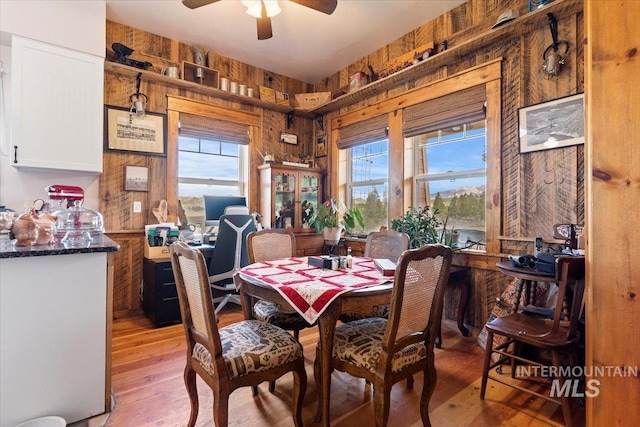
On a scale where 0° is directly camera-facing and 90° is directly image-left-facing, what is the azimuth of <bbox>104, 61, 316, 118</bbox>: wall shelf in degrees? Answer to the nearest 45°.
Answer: approximately 315°

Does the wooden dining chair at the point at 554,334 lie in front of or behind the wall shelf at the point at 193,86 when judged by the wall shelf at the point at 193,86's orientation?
in front

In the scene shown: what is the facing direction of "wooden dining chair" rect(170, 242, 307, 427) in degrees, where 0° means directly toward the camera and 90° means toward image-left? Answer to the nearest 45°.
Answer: approximately 225°

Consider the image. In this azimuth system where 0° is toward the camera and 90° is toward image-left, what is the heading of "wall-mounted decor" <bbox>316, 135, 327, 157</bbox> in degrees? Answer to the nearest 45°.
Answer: approximately 45°

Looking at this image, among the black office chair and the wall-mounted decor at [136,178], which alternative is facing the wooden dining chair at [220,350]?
the wall-mounted decor

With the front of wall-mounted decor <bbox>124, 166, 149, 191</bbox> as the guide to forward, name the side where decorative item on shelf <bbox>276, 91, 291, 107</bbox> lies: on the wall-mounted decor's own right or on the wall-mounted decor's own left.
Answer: on the wall-mounted decor's own left

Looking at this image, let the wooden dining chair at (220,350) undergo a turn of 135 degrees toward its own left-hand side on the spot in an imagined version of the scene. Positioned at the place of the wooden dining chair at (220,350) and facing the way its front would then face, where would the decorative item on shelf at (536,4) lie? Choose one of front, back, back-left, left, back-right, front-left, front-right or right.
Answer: back

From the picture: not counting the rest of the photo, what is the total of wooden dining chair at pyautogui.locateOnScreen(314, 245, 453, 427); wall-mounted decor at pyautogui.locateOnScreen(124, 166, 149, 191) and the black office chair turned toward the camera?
1

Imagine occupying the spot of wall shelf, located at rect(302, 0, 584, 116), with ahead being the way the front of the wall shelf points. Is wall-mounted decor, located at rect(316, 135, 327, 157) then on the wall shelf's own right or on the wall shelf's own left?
on the wall shelf's own right
